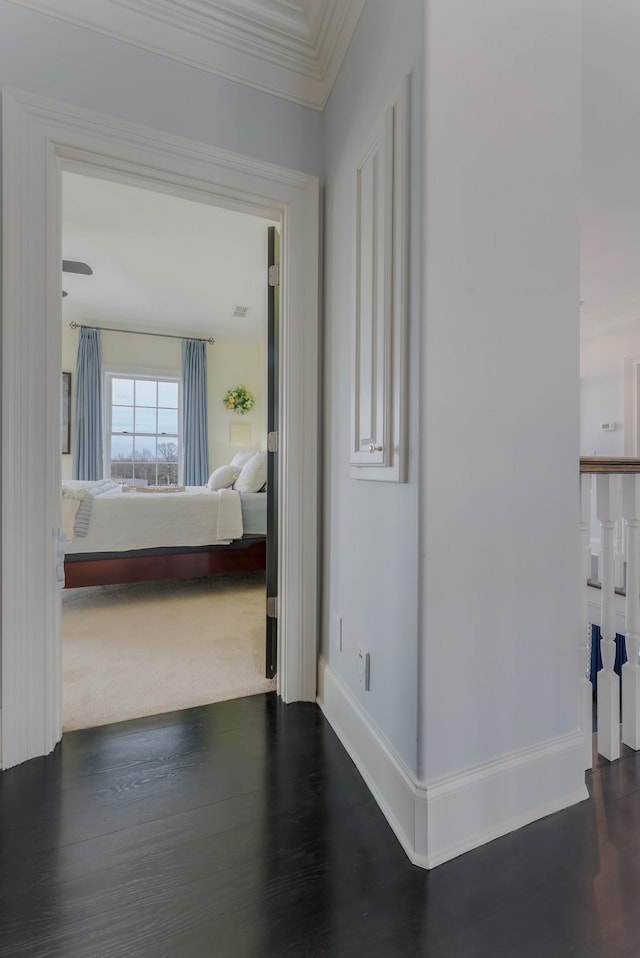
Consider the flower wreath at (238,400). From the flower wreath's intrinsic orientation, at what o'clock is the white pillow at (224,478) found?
The white pillow is roughly at 12 o'clock from the flower wreath.

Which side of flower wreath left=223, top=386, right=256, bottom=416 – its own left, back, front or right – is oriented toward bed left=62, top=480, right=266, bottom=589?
front

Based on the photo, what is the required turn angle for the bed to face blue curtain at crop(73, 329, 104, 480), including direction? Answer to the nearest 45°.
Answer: approximately 90° to its right

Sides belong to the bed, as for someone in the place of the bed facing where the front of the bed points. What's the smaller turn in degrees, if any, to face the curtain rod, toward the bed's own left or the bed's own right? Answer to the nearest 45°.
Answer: approximately 90° to the bed's own right

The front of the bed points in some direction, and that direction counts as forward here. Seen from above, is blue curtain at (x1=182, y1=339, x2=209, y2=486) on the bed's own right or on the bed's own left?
on the bed's own right

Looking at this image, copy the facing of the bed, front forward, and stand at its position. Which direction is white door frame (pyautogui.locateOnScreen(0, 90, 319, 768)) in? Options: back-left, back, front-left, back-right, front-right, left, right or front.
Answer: left

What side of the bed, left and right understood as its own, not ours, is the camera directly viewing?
left
